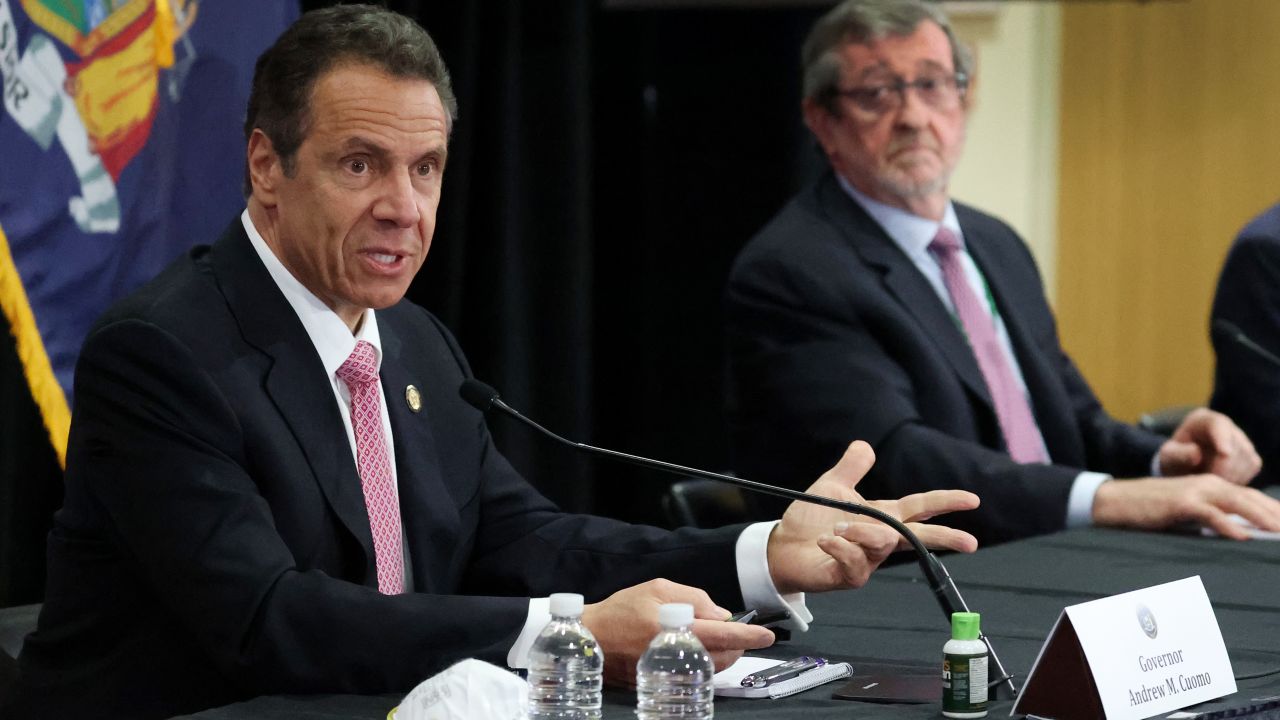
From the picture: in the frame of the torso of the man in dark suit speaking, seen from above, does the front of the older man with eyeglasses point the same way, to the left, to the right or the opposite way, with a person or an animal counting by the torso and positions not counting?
the same way

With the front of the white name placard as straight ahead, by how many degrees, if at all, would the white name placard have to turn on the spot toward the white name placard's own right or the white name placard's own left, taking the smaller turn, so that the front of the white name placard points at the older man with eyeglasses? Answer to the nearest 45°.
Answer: approximately 135° to the white name placard's own left

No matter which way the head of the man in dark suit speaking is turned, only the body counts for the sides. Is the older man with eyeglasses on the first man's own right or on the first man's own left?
on the first man's own left

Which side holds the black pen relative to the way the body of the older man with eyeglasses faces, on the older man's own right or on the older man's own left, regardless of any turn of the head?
on the older man's own right

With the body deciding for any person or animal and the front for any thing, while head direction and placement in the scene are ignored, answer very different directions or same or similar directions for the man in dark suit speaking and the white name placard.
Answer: same or similar directions

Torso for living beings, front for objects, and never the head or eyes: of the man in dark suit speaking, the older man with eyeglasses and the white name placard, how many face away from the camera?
0

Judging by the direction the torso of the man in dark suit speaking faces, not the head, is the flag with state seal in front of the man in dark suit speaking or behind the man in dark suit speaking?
behind

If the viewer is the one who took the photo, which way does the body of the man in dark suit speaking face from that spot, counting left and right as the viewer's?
facing the viewer and to the right of the viewer

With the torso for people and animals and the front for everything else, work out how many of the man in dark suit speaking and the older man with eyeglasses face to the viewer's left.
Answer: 0

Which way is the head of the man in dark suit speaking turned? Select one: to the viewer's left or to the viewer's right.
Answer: to the viewer's right

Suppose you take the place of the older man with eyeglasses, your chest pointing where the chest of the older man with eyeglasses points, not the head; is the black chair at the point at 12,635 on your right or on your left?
on your right

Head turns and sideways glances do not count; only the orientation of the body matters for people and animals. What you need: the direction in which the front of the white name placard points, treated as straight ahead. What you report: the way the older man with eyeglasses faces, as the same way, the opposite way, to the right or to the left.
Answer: the same way

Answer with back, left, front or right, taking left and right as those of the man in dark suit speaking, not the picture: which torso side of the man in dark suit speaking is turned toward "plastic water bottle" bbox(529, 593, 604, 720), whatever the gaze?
front
